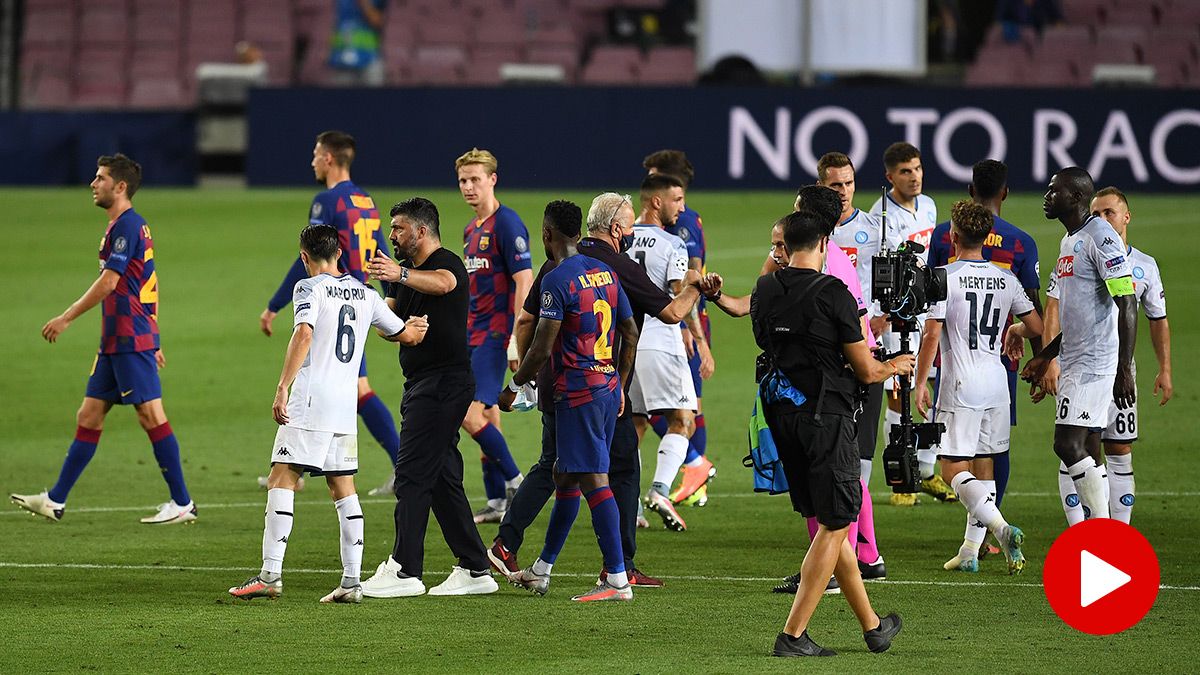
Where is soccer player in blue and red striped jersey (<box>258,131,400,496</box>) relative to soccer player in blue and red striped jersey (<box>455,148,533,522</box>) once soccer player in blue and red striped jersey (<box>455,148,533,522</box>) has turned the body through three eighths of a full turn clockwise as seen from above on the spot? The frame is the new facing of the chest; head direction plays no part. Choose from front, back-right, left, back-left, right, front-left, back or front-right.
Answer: front-left

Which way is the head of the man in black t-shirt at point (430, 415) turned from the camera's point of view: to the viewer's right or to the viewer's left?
to the viewer's left

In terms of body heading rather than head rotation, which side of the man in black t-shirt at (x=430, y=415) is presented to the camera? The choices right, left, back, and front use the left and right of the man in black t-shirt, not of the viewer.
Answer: left

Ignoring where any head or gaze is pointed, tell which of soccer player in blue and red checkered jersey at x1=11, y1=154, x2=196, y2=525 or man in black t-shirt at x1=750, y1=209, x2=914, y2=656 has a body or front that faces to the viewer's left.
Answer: the soccer player in blue and red checkered jersey

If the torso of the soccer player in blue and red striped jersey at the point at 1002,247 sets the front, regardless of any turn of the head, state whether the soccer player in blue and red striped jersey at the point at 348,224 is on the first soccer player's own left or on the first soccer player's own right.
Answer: on the first soccer player's own left

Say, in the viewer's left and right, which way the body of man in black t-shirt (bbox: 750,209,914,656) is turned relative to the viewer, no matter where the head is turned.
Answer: facing away from the viewer and to the right of the viewer

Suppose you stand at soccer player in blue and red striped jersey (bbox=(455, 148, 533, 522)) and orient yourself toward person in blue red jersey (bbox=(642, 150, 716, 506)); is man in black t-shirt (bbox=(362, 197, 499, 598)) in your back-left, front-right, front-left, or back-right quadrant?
back-right

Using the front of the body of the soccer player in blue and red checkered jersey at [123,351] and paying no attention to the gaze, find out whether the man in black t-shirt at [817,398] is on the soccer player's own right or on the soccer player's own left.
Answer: on the soccer player's own left

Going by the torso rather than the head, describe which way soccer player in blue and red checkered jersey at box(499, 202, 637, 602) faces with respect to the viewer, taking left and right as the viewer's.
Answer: facing away from the viewer and to the left of the viewer

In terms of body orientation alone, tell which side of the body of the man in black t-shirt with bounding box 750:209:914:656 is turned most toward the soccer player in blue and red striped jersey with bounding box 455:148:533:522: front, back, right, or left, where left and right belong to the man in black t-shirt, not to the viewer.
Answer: left

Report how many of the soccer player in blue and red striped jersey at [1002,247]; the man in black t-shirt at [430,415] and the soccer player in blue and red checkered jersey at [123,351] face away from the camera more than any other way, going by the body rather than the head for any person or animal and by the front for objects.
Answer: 1

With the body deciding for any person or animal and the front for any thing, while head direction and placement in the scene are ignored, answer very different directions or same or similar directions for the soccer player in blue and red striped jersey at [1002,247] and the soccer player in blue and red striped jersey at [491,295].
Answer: very different directions
